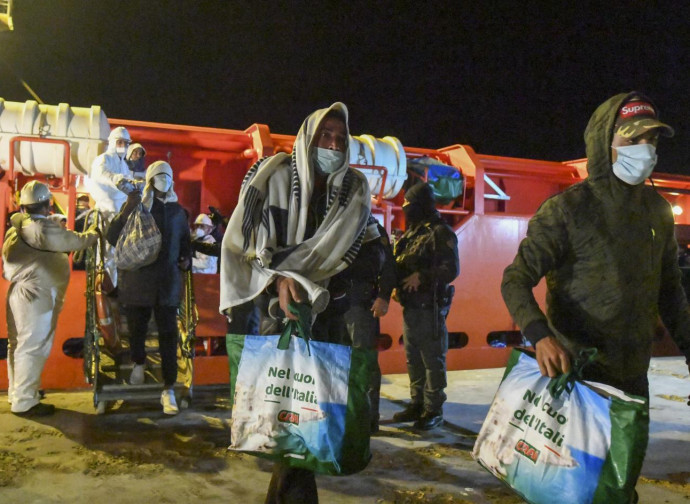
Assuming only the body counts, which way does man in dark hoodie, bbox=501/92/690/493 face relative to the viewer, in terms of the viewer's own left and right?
facing the viewer and to the right of the viewer

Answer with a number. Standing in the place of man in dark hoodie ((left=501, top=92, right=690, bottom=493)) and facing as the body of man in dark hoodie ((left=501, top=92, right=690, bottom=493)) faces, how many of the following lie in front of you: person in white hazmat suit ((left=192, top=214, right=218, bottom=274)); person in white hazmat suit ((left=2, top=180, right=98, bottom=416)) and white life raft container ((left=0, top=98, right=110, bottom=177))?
0

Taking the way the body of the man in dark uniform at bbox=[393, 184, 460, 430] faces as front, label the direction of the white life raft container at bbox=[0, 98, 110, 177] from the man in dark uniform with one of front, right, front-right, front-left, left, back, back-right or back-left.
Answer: front-right

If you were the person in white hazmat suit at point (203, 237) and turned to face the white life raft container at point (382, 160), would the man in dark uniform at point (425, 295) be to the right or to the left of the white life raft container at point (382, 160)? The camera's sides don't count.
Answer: right

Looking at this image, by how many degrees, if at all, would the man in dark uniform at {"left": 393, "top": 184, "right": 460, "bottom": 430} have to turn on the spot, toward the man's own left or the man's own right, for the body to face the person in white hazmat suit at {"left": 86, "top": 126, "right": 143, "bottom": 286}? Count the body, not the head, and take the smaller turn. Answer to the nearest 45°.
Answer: approximately 45° to the man's own right

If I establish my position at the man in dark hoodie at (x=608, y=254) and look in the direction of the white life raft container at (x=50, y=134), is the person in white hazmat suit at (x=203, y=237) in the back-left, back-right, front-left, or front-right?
front-right

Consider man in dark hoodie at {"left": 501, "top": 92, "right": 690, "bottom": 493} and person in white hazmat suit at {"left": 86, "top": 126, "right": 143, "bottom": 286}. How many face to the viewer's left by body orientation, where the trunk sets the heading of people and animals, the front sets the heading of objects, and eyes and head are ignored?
0

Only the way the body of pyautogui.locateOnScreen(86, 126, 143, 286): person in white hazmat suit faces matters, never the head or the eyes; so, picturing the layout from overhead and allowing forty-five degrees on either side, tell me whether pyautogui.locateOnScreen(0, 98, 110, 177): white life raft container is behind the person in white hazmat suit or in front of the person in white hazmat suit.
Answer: behind

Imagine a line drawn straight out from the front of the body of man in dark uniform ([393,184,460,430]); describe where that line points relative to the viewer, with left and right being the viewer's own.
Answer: facing the viewer and to the left of the viewer

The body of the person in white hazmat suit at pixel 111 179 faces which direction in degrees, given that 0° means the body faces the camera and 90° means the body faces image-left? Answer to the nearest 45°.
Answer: approximately 315°

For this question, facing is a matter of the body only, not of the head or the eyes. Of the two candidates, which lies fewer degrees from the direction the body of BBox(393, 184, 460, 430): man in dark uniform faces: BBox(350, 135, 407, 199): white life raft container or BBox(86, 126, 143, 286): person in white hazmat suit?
the person in white hazmat suit
